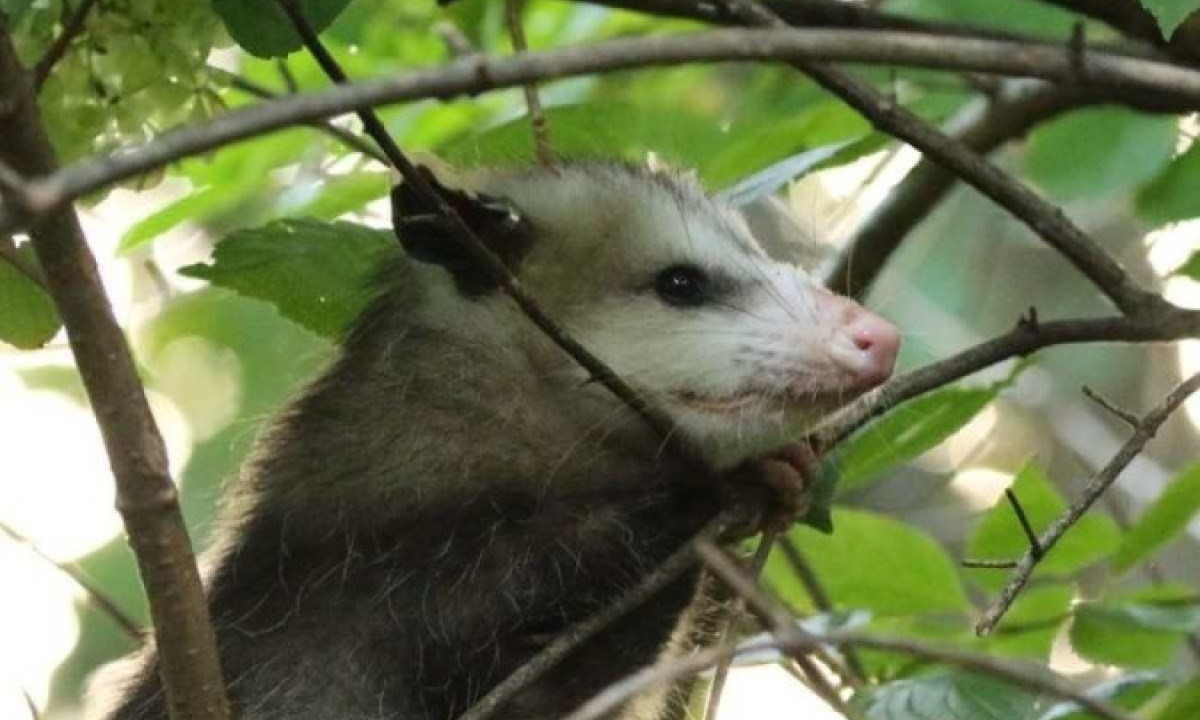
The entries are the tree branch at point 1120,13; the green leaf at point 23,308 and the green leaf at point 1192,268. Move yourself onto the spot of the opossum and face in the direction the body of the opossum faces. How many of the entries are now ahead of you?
2

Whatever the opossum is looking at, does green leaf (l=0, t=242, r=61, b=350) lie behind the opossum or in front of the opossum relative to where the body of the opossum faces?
behind

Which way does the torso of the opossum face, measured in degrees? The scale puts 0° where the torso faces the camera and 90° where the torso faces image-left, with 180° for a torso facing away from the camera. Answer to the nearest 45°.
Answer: approximately 270°

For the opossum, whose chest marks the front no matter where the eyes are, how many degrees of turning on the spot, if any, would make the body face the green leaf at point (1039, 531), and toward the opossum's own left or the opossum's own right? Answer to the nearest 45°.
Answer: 0° — it already faces it
